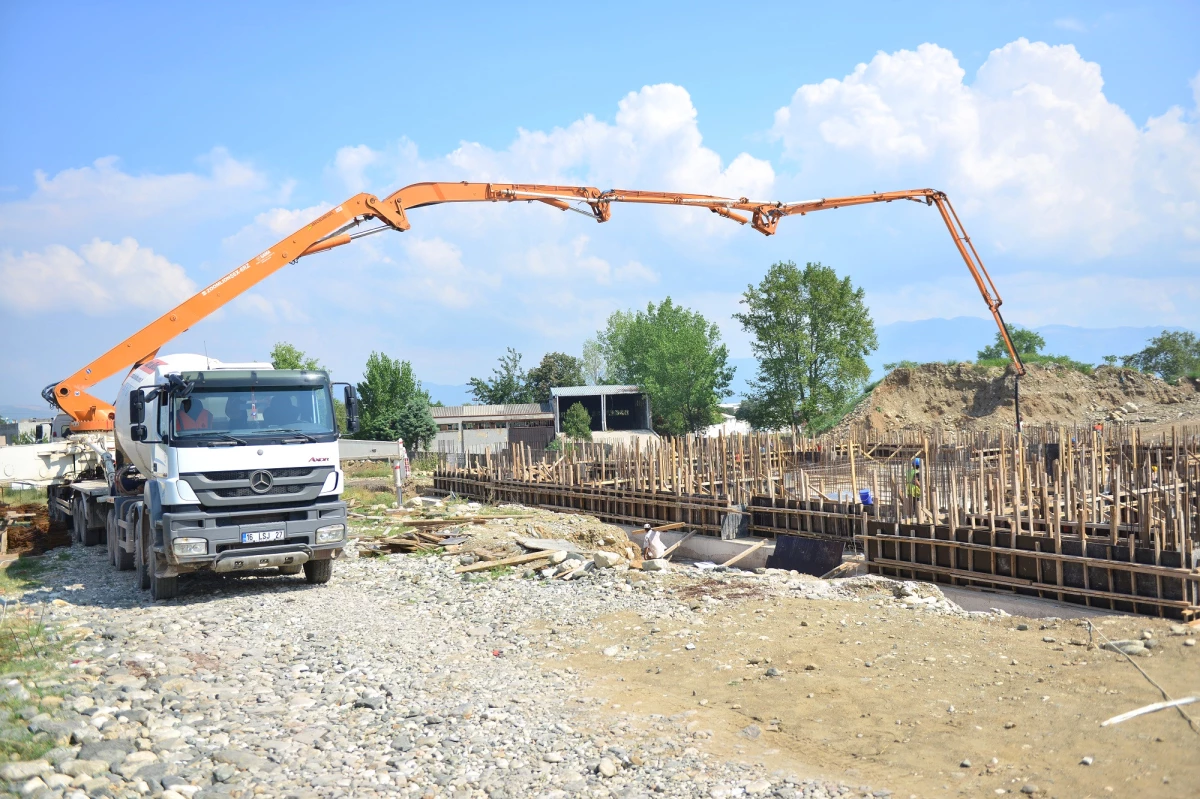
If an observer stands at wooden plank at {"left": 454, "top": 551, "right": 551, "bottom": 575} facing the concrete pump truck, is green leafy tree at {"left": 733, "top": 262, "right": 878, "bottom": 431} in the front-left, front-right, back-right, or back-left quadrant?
back-right

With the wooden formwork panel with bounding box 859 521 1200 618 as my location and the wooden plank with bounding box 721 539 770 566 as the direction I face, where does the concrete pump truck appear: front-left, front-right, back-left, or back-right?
front-left

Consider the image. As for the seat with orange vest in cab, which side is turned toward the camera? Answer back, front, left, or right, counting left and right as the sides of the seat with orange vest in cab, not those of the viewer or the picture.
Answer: front

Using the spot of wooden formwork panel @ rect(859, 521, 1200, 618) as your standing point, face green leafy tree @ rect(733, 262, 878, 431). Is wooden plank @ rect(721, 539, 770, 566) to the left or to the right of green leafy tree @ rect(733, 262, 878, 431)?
left

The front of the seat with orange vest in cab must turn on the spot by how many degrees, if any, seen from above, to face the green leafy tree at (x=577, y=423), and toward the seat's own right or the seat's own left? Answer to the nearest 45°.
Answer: approximately 135° to the seat's own left

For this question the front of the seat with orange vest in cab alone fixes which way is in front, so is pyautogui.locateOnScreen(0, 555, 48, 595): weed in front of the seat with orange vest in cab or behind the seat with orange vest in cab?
behind

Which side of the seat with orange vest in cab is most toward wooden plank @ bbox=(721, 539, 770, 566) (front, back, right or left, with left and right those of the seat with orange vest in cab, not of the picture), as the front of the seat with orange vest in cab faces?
left

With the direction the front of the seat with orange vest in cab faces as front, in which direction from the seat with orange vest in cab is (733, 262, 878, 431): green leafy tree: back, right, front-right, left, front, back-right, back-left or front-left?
back-left

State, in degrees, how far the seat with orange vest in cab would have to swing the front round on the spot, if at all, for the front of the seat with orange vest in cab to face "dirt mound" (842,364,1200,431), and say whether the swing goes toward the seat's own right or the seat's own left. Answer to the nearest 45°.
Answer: approximately 135° to the seat's own left
